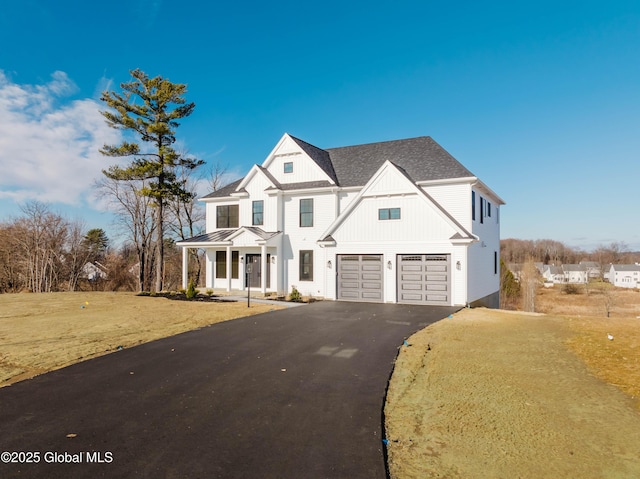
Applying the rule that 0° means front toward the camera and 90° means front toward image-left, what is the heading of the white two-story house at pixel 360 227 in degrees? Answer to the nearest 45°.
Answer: approximately 45°

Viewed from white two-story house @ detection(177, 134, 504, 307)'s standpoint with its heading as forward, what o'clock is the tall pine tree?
The tall pine tree is roughly at 2 o'clock from the white two-story house.
